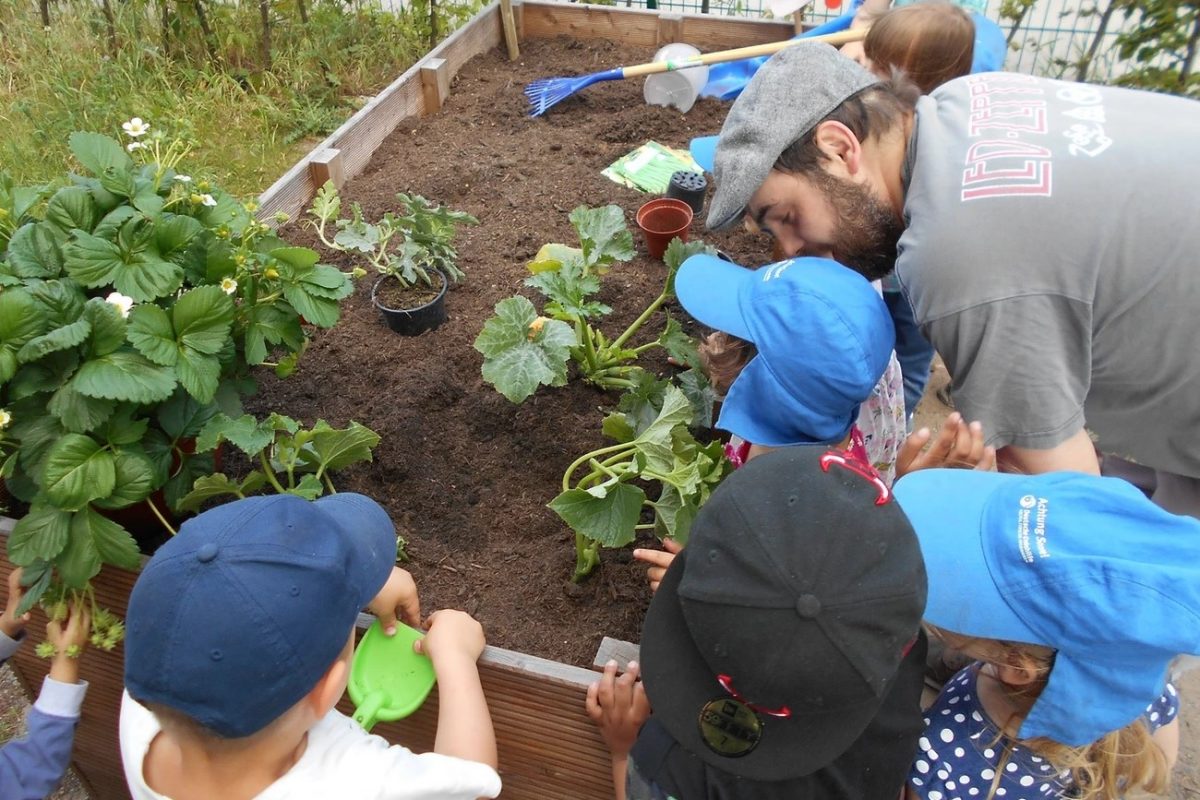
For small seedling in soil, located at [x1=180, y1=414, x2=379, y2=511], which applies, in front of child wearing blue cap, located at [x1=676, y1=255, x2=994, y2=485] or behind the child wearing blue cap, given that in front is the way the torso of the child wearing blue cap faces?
in front

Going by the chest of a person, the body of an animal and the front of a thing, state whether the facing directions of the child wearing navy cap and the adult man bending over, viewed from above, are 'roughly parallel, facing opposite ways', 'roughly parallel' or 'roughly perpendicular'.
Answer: roughly perpendicular

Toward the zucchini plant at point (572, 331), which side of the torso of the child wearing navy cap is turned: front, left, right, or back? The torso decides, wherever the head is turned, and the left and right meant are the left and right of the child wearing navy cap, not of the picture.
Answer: front

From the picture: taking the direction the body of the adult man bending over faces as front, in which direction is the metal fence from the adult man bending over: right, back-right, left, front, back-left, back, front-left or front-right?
right

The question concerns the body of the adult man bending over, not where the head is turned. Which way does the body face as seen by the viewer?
to the viewer's left

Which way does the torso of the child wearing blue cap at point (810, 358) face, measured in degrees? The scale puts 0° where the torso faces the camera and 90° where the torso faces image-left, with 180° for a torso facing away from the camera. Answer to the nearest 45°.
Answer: approximately 90°

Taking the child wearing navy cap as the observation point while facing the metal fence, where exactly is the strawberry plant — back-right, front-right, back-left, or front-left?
front-left

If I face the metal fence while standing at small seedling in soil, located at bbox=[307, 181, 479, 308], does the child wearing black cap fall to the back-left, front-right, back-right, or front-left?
back-right

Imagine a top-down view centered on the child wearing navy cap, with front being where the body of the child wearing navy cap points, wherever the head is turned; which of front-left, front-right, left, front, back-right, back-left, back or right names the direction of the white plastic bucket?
front

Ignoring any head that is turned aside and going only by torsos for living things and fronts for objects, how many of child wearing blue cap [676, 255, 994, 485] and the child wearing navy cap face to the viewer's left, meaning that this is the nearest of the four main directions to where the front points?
1

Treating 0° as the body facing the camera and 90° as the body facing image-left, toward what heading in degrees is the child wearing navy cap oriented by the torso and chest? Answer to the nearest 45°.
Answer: approximately 225°

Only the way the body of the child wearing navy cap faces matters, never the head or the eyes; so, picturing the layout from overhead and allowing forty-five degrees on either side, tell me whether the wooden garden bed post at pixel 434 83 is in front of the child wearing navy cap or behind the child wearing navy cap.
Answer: in front

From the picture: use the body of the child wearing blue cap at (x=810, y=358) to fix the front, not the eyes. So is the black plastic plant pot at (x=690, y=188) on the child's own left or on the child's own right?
on the child's own right

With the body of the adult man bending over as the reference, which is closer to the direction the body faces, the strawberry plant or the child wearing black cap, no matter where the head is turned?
the strawberry plant

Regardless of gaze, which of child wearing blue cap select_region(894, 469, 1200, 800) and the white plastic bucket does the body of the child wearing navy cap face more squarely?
the white plastic bucket

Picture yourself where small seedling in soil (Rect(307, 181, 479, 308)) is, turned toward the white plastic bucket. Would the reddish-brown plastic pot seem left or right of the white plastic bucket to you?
right
